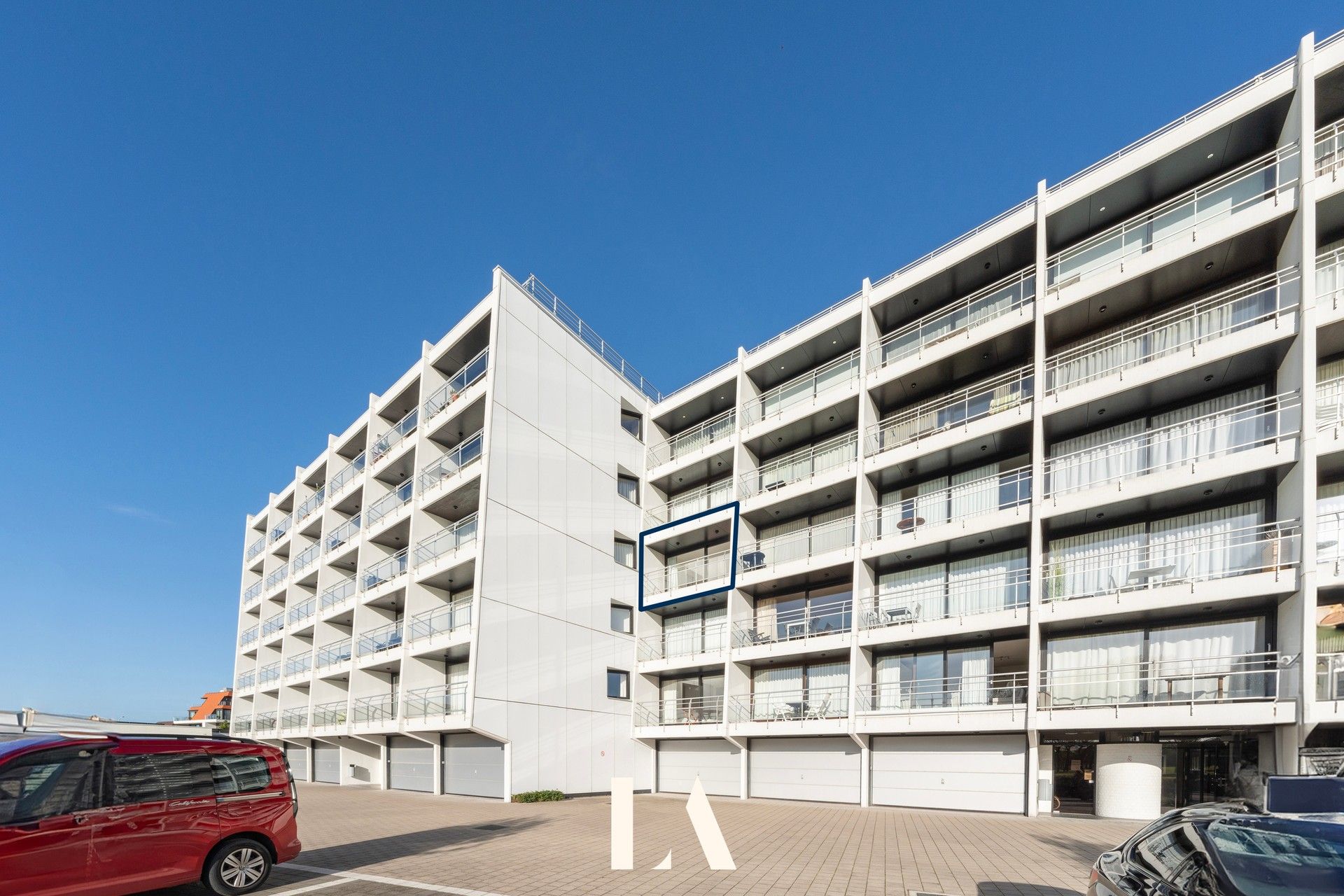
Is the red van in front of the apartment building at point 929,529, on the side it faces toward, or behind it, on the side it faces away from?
in front

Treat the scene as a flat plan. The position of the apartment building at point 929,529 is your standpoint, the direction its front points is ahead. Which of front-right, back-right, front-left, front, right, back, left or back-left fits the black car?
front-left

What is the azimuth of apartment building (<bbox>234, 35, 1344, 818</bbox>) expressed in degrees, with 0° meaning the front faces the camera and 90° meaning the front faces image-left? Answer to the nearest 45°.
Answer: approximately 45°
